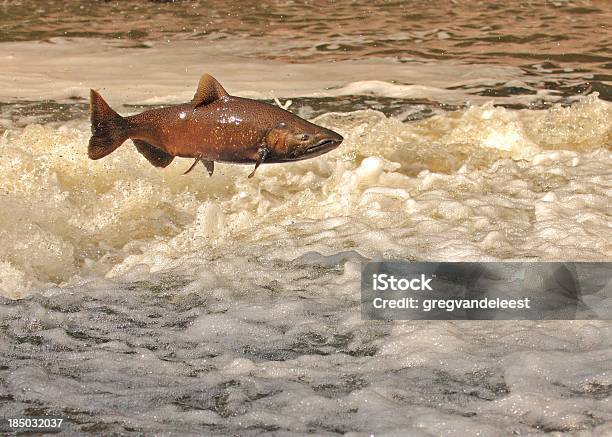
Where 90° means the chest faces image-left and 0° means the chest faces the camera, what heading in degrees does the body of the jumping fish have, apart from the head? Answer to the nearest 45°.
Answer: approximately 270°
